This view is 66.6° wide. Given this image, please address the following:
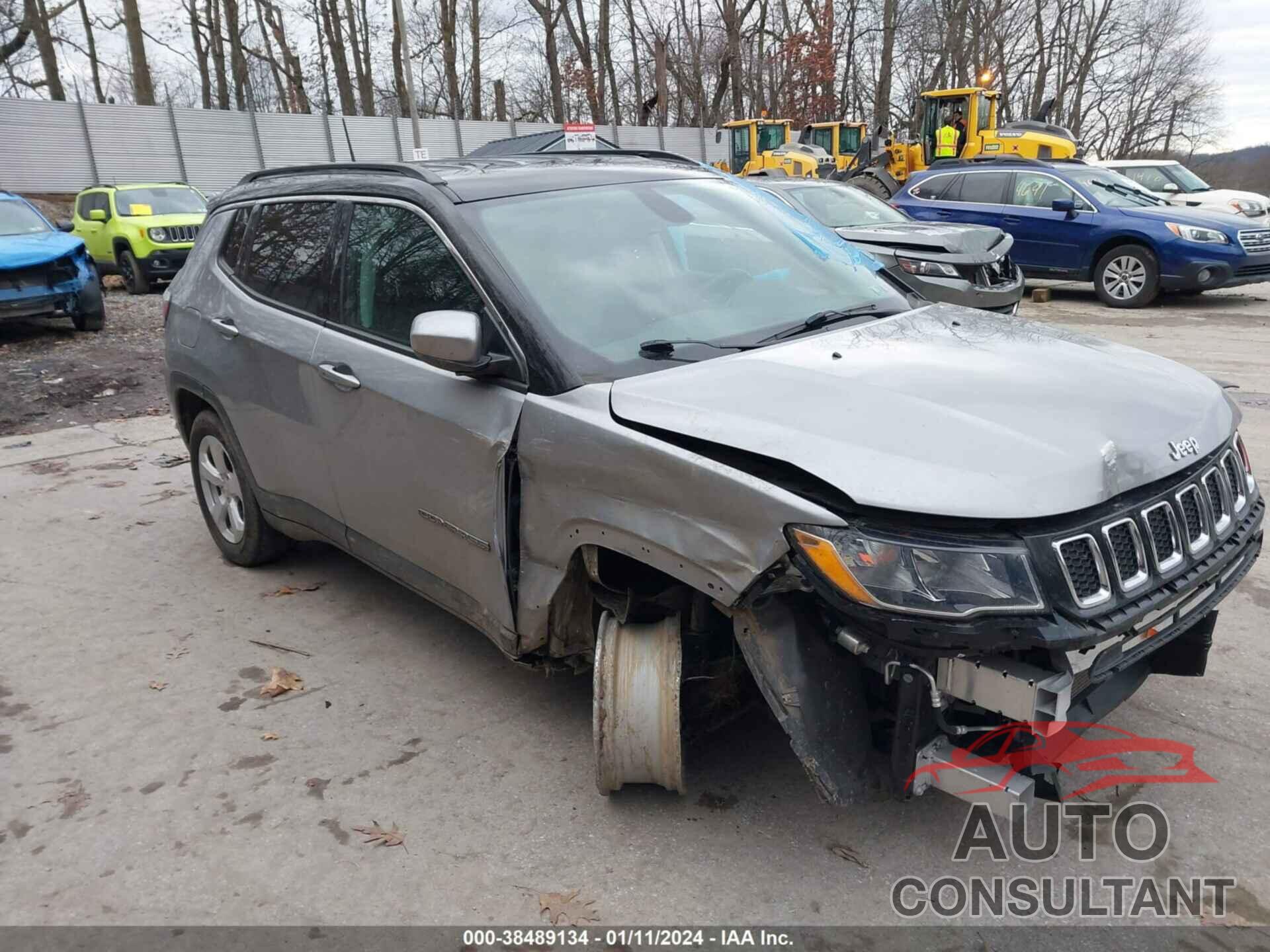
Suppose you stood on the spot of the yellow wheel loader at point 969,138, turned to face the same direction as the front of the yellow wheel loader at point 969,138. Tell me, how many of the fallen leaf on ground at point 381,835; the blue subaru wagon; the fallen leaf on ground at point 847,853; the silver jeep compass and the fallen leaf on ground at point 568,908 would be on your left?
5

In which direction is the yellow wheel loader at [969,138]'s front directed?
to the viewer's left

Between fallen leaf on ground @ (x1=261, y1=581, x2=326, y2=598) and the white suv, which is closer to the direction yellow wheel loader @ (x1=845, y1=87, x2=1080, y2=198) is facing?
the fallen leaf on ground

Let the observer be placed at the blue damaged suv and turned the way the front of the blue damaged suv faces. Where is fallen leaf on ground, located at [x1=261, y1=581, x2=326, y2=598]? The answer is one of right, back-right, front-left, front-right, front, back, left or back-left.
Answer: front

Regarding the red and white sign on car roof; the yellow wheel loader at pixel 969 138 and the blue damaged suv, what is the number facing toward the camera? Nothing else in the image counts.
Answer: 2

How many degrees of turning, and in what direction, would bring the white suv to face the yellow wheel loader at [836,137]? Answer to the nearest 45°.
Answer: approximately 180°

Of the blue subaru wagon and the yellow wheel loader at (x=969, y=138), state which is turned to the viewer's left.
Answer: the yellow wheel loader

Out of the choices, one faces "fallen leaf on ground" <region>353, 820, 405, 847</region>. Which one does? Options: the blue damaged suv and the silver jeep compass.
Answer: the blue damaged suv

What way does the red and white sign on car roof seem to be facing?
toward the camera

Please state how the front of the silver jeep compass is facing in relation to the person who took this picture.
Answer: facing the viewer and to the right of the viewer

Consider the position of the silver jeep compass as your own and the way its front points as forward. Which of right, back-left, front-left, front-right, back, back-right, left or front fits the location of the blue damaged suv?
back

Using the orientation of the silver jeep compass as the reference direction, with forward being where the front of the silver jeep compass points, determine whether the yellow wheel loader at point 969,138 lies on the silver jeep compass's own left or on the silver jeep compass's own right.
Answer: on the silver jeep compass's own left

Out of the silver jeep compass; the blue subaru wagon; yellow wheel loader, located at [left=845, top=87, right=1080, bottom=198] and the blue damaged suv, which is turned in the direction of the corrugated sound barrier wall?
the yellow wheel loader

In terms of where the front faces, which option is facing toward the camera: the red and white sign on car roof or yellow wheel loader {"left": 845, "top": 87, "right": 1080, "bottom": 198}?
the red and white sign on car roof

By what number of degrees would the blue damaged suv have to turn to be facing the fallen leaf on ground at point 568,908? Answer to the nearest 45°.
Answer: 0° — it already faces it
